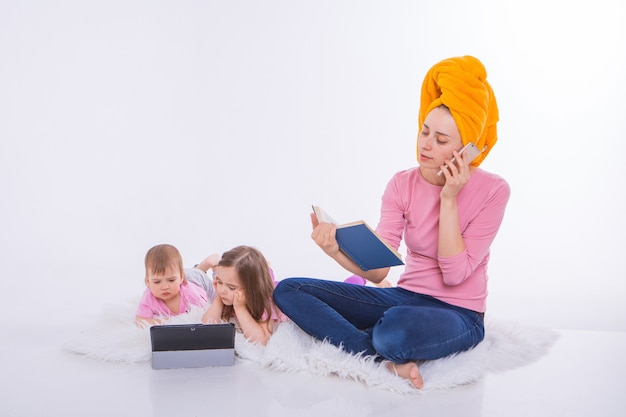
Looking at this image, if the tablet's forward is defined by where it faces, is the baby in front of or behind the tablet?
in front

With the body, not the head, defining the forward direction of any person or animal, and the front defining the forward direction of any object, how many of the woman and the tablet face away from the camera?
1

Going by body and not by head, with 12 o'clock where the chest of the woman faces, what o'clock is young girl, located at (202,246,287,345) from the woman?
The young girl is roughly at 2 o'clock from the woman.

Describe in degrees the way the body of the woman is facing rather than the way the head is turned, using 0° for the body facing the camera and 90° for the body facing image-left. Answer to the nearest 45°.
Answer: approximately 45°

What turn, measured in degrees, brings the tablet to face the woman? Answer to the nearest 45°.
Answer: approximately 90° to its right

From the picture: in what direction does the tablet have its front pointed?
away from the camera

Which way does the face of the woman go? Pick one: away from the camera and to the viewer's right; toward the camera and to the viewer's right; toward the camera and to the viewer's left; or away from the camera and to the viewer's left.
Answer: toward the camera and to the viewer's left

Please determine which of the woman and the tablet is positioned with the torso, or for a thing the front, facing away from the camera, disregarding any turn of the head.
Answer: the tablet
